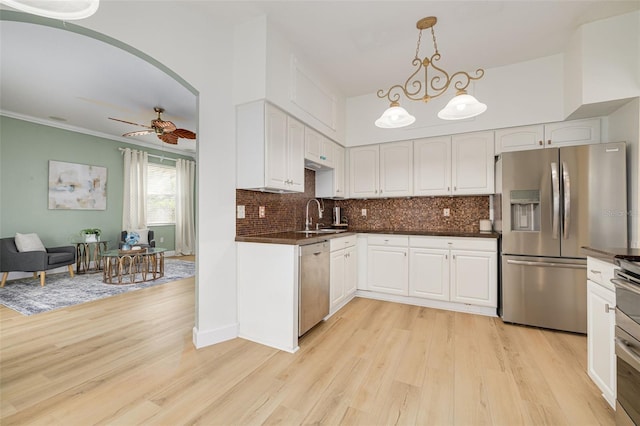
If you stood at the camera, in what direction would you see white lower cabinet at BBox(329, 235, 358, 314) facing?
facing the viewer and to the right of the viewer

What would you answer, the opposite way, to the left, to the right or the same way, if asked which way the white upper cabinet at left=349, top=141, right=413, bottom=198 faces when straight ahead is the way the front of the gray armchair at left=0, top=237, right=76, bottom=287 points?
to the right

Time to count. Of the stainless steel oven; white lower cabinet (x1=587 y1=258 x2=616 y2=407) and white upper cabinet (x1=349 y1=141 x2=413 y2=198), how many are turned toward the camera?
1

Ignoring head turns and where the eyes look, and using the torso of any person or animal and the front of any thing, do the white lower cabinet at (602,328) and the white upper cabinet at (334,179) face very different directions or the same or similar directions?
very different directions

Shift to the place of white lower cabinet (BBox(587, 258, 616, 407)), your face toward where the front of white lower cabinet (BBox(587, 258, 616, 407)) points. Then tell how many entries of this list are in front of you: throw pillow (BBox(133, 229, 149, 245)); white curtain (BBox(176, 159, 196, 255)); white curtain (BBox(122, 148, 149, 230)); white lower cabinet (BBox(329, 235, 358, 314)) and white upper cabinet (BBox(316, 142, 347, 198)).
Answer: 5

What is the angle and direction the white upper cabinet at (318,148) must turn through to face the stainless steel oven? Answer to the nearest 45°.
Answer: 0° — it already faces it

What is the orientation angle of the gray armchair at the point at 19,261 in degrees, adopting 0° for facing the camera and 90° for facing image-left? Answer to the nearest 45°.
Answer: approximately 315°

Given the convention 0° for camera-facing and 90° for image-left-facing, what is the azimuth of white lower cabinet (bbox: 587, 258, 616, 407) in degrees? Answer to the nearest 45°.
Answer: approximately 90°

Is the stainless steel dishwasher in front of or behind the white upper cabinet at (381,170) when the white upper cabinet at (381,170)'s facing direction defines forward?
in front

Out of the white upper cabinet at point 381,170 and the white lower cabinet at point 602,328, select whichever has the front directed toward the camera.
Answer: the white upper cabinet

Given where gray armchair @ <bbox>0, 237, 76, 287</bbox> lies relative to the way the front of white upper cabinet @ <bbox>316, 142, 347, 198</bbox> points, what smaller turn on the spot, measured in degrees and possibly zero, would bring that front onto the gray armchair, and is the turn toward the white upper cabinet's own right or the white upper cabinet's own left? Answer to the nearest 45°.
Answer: approximately 135° to the white upper cabinet's own right

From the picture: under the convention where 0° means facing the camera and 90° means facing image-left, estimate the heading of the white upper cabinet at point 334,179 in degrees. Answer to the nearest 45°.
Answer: approximately 315°

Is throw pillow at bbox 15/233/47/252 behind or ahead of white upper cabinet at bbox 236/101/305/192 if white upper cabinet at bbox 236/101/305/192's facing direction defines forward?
behind

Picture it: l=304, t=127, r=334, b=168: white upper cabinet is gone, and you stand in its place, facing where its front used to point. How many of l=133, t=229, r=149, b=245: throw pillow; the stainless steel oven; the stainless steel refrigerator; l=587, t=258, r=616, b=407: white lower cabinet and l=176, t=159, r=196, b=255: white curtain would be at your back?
2
